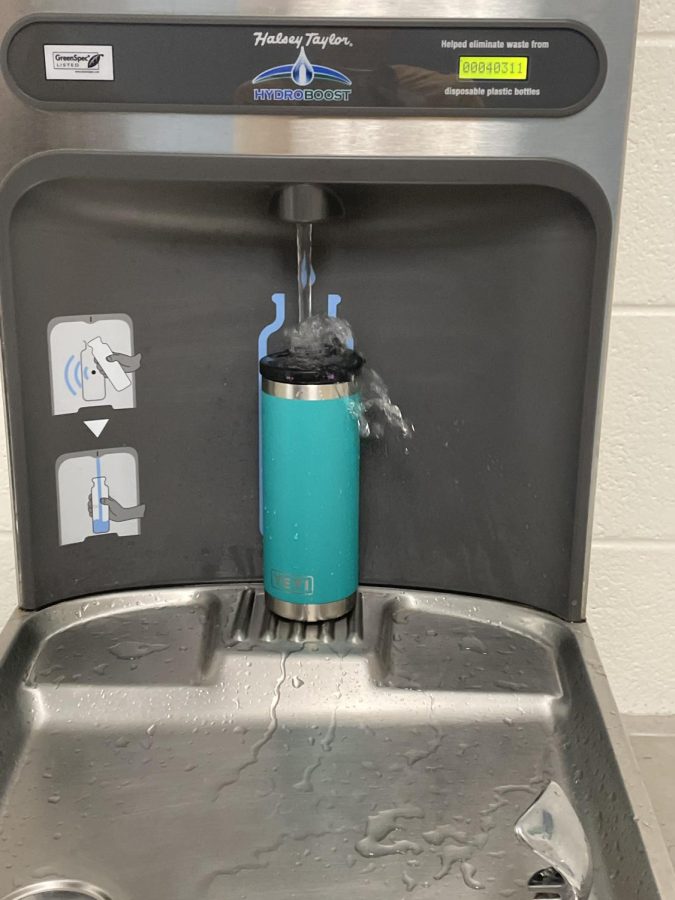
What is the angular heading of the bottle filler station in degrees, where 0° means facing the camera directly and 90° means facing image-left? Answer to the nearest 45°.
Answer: approximately 0°
